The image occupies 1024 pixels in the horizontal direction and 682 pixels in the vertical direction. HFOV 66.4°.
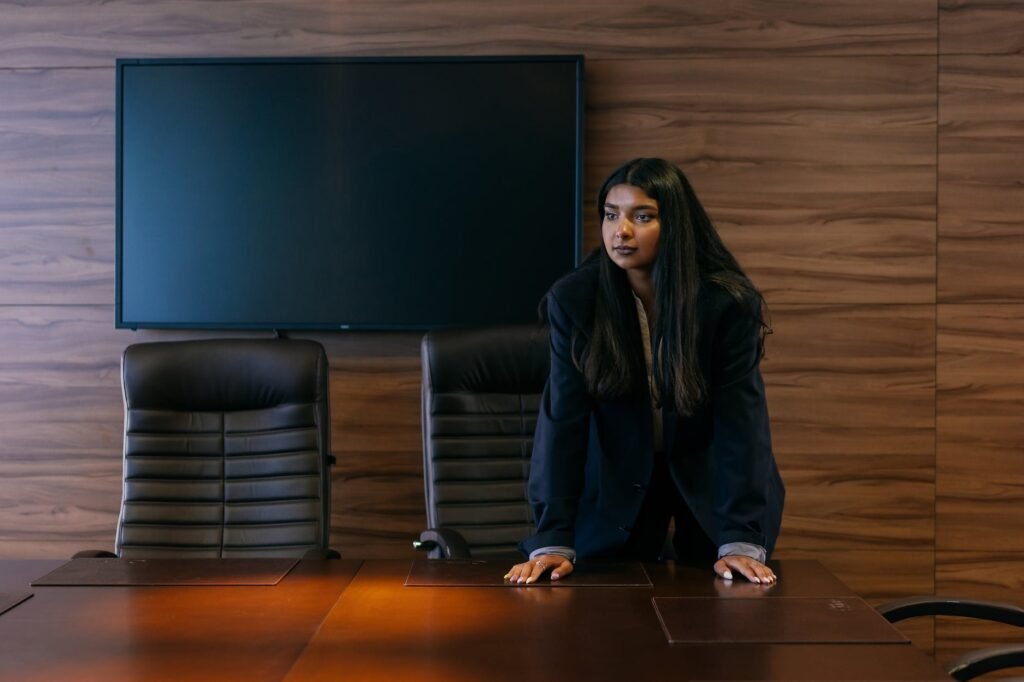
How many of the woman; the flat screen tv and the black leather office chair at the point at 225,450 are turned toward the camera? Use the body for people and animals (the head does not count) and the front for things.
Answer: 3

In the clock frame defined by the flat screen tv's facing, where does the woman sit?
The woman is roughly at 11 o'clock from the flat screen tv.

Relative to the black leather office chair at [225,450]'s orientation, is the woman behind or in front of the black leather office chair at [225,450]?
in front

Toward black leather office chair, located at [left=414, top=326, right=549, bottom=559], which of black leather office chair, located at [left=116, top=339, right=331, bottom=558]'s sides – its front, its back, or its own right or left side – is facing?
left

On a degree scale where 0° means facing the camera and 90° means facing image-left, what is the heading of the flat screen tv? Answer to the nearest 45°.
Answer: approximately 0°

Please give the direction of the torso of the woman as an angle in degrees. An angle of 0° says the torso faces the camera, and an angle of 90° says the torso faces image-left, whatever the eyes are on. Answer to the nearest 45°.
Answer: approximately 0°

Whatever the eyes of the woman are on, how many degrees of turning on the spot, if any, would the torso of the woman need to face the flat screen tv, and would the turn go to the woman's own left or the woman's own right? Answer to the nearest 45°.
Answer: approximately 135° to the woman's own right

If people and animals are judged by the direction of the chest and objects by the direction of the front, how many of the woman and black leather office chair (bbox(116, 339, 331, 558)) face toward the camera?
2
